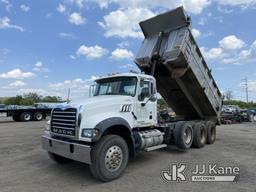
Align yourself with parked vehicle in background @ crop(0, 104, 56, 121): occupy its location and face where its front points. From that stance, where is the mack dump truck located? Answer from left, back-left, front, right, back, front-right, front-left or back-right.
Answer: left

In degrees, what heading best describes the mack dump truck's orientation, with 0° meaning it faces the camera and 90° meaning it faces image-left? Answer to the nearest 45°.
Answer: approximately 45°

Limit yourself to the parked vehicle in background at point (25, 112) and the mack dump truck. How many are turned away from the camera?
0

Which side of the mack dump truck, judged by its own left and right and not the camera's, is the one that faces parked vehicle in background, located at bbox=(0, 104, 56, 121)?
right

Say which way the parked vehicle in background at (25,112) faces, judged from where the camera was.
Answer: facing to the left of the viewer
